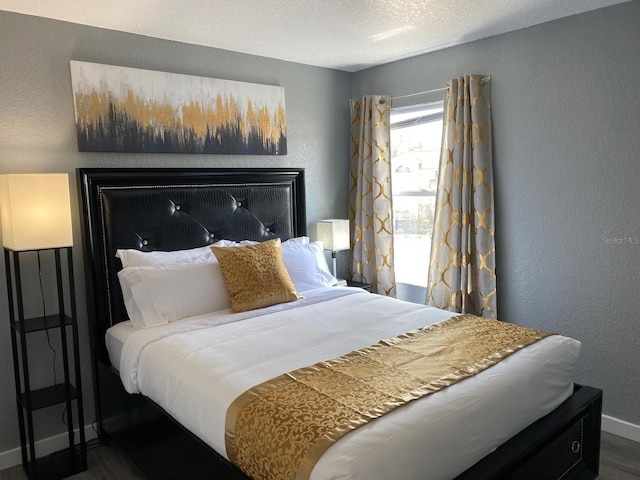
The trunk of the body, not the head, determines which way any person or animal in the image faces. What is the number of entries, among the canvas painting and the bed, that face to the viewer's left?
0

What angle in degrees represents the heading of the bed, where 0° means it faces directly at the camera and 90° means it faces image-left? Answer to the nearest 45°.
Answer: approximately 315°

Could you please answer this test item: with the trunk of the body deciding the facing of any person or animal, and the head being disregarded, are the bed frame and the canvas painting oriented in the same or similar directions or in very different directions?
same or similar directions

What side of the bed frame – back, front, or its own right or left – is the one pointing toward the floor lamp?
right

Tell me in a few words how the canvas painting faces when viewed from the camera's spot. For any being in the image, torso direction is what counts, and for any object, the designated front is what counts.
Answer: facing the viewer and to the right of the viewer

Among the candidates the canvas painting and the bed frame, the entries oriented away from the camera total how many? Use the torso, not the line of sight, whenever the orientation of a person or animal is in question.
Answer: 0

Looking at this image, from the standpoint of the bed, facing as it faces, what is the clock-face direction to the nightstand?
The nightstand is roughly at 8 o'clock from the bed.

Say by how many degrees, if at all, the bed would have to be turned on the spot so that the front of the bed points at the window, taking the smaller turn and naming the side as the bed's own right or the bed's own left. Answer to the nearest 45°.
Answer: approximately 90° to the bed's own left

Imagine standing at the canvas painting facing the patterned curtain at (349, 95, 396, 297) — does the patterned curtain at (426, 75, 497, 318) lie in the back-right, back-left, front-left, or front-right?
front-right

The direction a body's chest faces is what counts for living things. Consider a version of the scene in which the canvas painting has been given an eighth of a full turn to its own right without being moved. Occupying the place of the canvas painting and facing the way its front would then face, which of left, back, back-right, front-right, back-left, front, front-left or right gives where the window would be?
left

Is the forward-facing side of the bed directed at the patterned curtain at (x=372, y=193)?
no

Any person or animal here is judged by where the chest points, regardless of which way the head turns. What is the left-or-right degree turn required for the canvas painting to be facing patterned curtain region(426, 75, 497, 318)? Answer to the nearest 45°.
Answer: approximately 45° to its left
